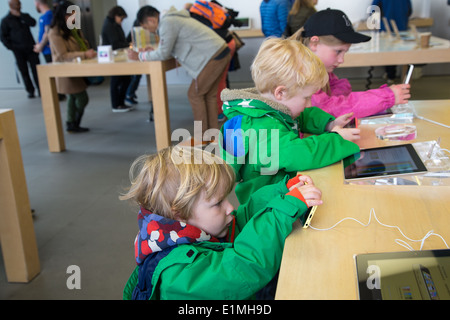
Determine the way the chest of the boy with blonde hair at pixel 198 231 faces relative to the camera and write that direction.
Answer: to the viewer's right

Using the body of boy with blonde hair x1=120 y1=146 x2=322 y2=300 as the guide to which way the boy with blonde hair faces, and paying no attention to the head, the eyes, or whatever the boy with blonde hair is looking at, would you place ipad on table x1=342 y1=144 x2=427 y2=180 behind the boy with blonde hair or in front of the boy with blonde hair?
in front

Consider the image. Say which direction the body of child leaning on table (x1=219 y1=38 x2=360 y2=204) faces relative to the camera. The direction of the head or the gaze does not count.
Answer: to the viewer's right

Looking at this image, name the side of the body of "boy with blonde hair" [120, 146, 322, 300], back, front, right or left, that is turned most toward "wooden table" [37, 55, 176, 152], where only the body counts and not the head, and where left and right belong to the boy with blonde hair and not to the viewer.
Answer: left

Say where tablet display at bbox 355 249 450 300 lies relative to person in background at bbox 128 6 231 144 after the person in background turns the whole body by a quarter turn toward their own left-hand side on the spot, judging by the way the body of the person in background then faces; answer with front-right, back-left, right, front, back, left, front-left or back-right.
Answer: front

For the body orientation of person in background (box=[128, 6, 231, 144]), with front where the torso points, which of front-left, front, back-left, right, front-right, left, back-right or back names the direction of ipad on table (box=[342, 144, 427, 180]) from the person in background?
left

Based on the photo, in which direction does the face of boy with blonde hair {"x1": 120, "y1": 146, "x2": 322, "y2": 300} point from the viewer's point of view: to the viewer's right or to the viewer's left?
to the viewer's right

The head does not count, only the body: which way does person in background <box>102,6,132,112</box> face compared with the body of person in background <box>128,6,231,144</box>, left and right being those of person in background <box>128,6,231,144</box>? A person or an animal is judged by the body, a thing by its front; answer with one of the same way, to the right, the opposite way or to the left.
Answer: the opposite way

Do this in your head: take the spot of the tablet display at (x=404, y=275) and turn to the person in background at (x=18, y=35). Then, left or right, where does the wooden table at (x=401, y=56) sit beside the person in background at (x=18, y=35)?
right

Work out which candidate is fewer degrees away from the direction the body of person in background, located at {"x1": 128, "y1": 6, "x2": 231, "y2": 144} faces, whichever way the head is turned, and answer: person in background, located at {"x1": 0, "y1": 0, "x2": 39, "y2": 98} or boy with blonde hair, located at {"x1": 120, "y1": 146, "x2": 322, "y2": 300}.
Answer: the person in background

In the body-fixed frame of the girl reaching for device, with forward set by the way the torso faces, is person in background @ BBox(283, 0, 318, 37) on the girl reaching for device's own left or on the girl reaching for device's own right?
on the girl reaching for device's own left

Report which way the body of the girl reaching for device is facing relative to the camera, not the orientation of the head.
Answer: to the viewer's right

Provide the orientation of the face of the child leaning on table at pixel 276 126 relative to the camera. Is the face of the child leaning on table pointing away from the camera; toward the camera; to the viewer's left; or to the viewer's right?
to the viewer's right
